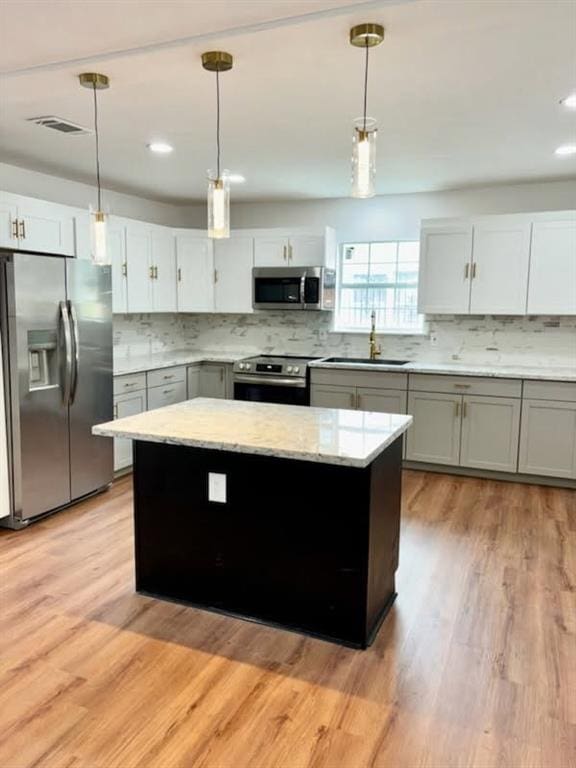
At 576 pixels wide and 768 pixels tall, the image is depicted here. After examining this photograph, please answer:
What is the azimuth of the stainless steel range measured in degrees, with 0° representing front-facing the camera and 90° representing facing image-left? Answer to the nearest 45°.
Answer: approximately 0°

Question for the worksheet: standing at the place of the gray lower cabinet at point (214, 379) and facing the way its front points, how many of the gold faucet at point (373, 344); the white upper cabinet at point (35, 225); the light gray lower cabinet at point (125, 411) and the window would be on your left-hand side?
2

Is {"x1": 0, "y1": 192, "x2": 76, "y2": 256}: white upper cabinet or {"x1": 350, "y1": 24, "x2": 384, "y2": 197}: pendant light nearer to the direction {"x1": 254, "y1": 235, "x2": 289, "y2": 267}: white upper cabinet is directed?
the pendant light

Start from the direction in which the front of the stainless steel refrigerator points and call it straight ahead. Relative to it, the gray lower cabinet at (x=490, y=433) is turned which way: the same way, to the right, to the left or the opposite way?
to the right

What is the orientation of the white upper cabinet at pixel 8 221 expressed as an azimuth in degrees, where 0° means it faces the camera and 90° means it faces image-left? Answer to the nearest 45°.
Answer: approximately 315°

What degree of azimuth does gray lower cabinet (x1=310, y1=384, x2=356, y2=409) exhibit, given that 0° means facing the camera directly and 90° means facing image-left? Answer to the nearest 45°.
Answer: approximately 0°

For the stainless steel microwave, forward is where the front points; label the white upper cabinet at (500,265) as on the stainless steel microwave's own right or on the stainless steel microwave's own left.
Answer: on the stainless steel microwave's own left
